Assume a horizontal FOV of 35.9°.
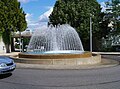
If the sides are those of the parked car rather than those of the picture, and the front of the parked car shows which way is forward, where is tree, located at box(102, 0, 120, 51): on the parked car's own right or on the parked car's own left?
on the parked car's own left

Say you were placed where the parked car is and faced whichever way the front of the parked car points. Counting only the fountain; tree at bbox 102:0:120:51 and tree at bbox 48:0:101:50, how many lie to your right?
0

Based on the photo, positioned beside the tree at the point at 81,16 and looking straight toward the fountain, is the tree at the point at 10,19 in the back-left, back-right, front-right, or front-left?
front-right

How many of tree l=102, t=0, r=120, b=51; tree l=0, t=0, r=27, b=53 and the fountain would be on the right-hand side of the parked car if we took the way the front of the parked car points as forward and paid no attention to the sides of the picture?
0

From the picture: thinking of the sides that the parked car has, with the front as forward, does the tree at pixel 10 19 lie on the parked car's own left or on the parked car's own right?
on the parked car's own left

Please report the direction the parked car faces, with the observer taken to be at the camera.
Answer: facing the viewer and to the right of the viewer
